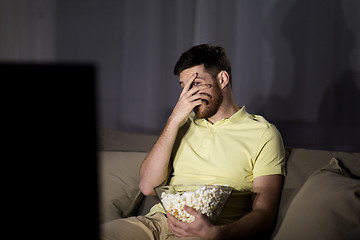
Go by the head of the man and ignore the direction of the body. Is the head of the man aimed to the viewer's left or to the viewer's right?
to the viewer's left

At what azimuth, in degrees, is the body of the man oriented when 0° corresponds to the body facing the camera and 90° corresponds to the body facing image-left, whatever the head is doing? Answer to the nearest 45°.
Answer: approximately 45°
